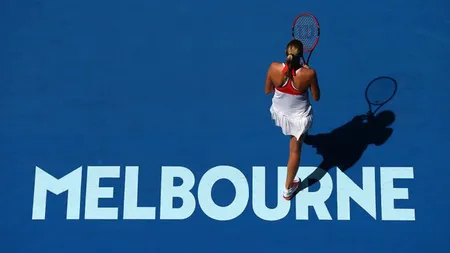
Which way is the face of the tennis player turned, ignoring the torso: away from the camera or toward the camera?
away from the camera

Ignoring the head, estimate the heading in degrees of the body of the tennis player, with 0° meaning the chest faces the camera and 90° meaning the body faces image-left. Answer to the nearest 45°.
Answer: approximately 180°
